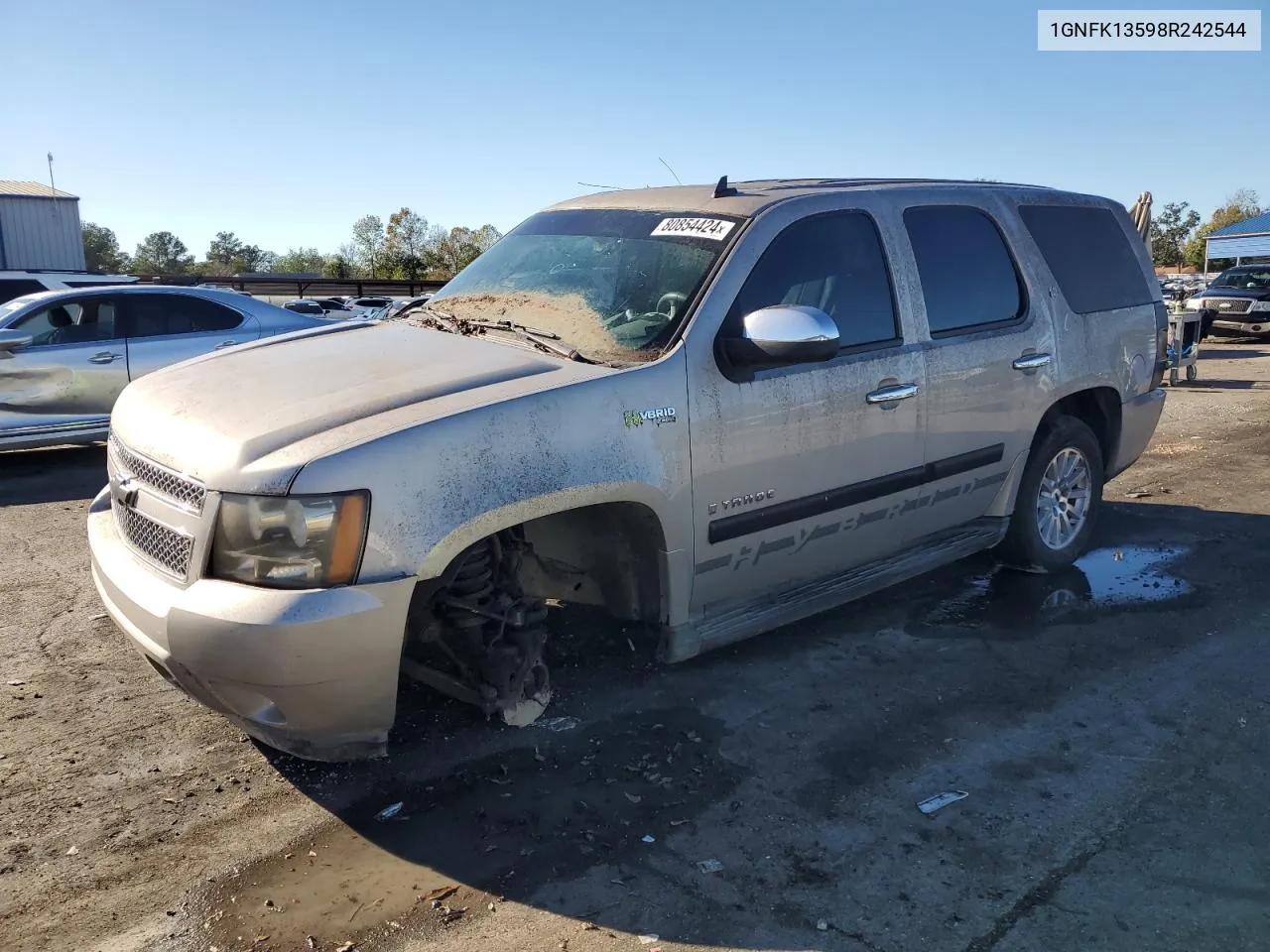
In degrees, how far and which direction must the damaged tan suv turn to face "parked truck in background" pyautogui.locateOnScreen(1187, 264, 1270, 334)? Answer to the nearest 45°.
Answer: approximately 180°

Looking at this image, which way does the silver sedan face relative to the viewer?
to the viewer's left

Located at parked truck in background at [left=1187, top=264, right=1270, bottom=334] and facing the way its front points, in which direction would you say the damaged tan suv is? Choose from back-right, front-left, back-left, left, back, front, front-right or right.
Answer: front-left

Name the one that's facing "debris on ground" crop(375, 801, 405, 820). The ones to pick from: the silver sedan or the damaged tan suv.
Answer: the damaged tan suv

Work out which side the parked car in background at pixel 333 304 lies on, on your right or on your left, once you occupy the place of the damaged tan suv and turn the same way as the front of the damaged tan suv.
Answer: on your right

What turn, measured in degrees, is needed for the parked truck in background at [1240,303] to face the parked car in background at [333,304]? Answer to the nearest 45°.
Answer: approximately 45° to its right

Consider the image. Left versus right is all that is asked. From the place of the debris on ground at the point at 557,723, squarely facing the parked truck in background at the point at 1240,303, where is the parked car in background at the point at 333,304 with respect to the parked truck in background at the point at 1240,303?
left

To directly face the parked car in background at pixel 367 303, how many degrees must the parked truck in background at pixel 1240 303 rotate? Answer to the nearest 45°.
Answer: approximately 45° to its right

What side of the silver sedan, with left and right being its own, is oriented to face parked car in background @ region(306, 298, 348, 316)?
right

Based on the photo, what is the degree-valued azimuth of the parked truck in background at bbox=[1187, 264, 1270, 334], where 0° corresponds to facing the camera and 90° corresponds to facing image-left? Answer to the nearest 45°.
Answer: approximately 45°

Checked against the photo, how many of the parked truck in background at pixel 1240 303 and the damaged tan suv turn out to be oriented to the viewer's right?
0

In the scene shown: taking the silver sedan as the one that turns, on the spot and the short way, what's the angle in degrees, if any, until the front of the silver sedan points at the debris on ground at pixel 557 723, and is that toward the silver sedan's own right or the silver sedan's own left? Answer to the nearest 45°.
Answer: approximately 90° to the silver sedan's own left

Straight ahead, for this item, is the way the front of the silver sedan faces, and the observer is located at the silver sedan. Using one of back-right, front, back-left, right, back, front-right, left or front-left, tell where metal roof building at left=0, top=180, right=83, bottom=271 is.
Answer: right

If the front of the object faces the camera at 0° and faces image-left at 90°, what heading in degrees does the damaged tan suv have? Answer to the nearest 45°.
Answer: approximately 45°

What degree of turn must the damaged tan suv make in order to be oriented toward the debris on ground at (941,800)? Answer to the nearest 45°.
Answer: approximately 90° to its left
